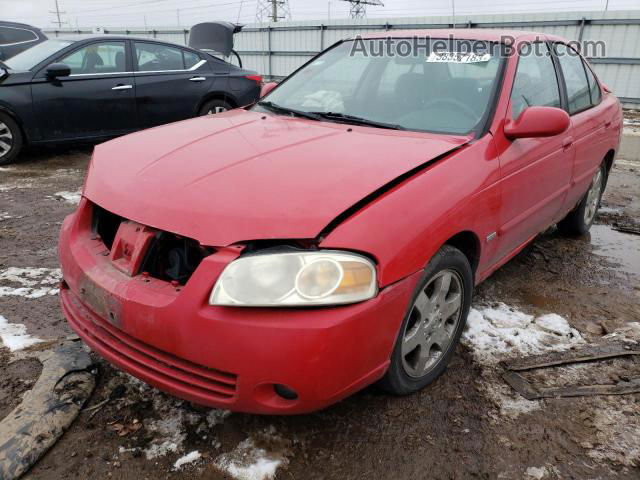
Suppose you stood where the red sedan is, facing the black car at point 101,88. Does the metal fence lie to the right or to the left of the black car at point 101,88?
right

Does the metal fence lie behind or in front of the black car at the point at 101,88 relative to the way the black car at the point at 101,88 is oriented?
behind

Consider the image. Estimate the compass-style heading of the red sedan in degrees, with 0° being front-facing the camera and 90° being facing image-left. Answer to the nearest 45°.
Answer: approximately 45°

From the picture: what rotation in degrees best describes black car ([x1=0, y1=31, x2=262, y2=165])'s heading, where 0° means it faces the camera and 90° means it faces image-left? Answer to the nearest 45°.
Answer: approximately 45°

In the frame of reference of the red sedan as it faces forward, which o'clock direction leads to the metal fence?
The metal fence is roughly at 5 o'clock from the red sedan.
